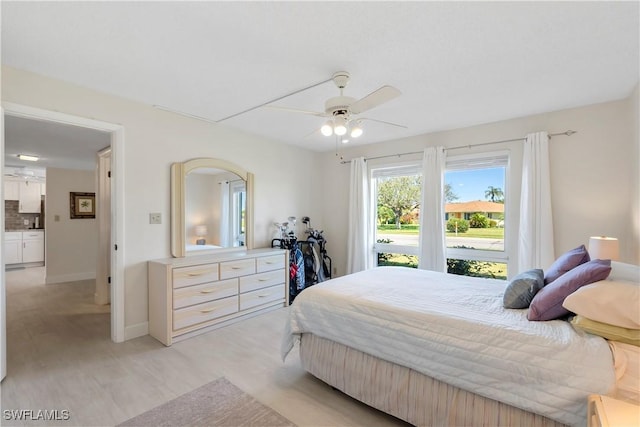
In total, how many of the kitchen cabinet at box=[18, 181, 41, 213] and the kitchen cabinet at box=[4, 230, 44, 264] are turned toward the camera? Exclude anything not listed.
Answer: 2

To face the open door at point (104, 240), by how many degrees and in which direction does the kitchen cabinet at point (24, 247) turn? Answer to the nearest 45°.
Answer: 0° — it already faces it

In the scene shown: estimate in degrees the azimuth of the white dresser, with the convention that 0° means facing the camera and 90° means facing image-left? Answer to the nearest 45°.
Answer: approximately 315°

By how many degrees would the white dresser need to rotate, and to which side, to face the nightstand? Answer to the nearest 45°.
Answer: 0° — it already faces it
